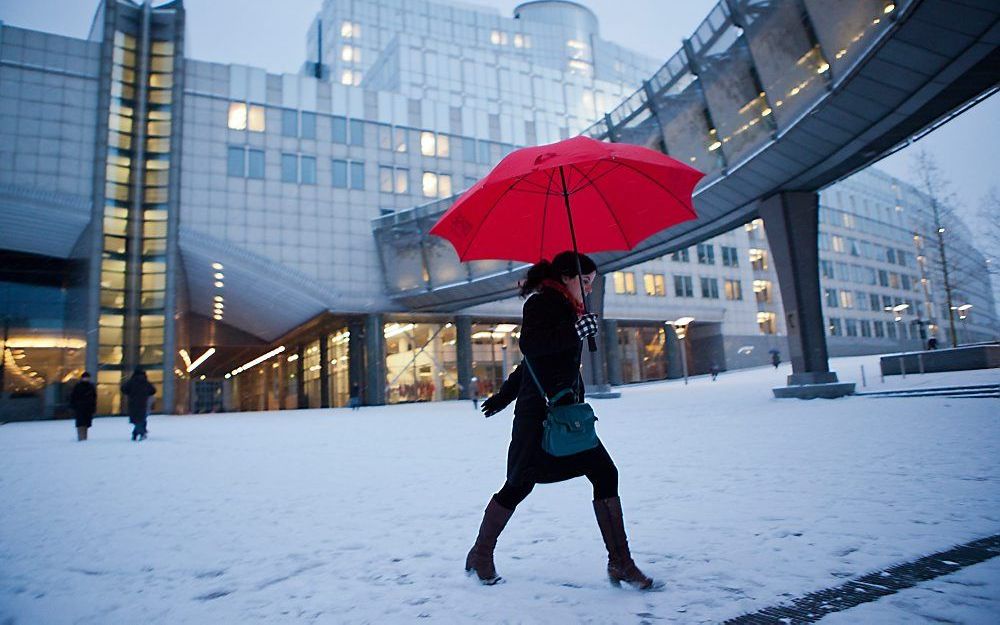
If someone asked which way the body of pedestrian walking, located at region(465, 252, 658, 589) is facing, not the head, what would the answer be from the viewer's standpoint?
to the viewer's right

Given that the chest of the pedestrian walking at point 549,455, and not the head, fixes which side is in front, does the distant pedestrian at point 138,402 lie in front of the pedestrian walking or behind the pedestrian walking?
behind

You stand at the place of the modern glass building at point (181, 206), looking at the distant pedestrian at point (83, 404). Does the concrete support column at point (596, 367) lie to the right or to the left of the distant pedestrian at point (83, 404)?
left

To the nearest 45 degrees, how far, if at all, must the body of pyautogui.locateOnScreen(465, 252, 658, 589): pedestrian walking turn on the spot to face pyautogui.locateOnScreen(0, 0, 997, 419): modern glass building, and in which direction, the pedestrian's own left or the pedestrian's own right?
approximately 135° to the pedestrian's own left
